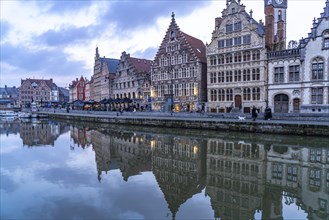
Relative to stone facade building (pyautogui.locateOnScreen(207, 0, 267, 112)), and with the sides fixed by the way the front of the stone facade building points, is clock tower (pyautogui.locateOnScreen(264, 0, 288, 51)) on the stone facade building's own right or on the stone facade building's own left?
on the stone facade building's own left

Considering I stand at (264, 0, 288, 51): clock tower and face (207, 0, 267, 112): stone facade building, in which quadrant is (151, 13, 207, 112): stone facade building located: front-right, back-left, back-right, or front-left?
front-right

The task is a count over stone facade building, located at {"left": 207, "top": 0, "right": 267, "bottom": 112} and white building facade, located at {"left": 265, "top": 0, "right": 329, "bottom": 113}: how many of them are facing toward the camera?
2

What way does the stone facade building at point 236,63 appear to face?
toward the camera

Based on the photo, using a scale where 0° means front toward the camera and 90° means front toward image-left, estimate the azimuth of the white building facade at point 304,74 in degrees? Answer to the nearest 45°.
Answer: approximately 0°

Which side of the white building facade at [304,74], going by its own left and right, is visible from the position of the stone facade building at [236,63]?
right
